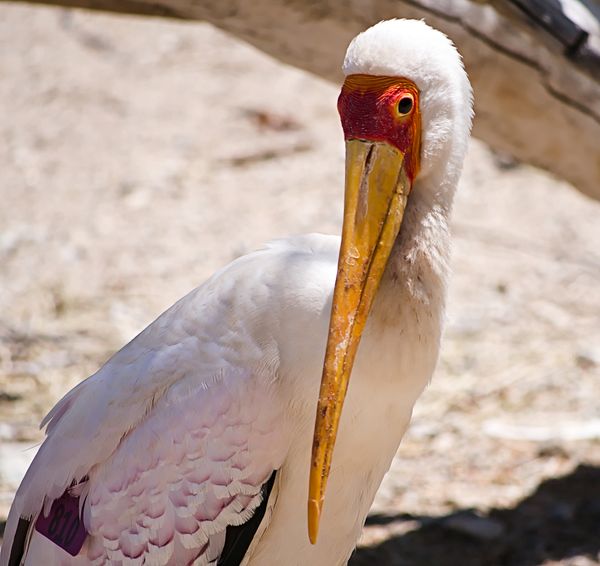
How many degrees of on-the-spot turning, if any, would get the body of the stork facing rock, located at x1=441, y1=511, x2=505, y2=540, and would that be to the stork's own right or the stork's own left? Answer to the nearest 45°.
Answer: approximately 90° to the stork's own left

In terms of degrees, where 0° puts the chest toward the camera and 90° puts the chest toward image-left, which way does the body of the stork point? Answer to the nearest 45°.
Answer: approximately 315°
